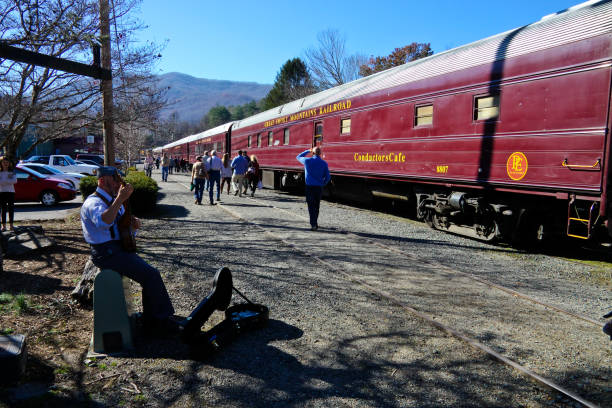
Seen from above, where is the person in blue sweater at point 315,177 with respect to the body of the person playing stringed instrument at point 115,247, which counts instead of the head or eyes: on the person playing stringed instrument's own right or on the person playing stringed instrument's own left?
on the person playing stringed instrument's own left

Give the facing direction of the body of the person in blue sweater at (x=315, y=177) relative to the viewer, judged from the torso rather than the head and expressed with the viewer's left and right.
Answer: facing away from the viewer

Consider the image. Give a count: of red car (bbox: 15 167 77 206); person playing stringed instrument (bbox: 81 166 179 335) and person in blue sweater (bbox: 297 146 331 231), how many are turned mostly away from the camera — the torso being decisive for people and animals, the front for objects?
1

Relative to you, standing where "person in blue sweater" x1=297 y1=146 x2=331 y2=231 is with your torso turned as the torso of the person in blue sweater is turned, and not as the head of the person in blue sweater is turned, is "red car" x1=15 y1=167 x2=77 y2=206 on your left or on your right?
on your left

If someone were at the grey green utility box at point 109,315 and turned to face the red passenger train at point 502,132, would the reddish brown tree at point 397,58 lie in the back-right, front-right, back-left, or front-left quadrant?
front-left

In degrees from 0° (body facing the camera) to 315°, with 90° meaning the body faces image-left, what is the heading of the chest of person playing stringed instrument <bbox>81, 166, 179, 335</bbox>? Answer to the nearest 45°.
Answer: approximately 270°

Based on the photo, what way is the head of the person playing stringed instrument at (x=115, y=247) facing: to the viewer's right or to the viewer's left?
to the viewer's right

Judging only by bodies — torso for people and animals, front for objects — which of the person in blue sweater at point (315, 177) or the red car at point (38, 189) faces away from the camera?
the person in blue sweater

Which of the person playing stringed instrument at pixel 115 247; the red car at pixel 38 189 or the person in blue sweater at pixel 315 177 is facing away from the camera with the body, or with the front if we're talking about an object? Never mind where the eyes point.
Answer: the person in blue sweater
